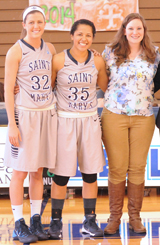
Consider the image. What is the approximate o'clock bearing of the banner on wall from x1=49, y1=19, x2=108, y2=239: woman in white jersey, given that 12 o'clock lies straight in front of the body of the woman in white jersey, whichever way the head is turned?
The banner on wall is roughly at 6 o'clock from the woman in white jersey.

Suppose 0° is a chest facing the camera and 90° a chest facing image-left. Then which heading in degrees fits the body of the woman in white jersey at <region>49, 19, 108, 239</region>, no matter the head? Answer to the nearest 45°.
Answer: approximately 0°

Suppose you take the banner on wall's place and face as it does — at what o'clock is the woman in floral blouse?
The woman in floral blouse is roughly at 12 o'clock from the banner on wall.

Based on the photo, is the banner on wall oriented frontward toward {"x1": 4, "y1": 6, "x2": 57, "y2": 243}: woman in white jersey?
yes
